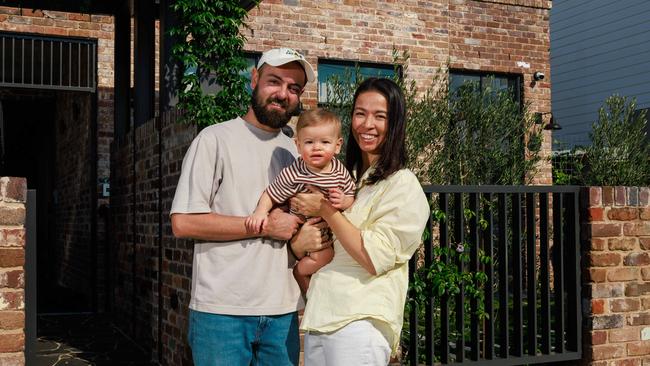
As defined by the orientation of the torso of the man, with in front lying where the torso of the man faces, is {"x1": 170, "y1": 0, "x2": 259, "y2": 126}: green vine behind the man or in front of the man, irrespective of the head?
behind

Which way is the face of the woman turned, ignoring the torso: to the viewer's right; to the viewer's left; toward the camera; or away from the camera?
toward the camera

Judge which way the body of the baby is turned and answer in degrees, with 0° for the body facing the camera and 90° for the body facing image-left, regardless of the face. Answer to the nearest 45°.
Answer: approximately 0°

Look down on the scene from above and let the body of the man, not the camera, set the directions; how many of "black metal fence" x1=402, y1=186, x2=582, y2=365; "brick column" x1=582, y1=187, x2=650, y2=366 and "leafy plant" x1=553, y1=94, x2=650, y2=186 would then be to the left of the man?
3

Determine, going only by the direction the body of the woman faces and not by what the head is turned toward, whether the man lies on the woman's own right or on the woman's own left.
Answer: on the woman's own right

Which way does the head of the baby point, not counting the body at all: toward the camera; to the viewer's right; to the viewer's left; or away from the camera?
toward the camera

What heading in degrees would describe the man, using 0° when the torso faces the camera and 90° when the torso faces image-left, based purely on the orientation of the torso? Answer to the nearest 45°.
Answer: approximately 315°

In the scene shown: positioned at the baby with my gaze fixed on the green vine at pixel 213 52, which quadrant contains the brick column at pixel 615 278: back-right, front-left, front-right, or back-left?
front-right

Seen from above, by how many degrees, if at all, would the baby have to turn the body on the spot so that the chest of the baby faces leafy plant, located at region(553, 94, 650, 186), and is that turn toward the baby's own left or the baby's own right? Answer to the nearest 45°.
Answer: approximately 135° to the baby's own left

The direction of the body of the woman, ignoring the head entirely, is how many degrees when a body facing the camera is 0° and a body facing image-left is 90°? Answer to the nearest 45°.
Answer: approximately 45°
